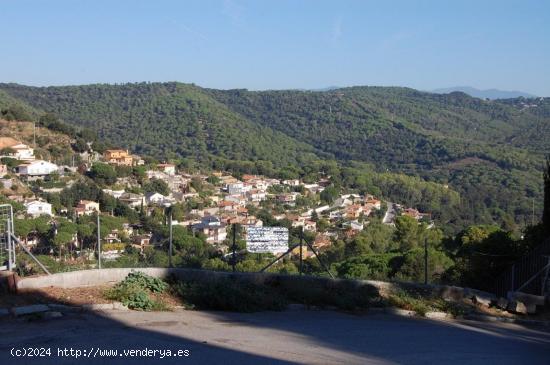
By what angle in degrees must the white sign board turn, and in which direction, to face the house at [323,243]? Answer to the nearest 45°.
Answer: approximately 180°

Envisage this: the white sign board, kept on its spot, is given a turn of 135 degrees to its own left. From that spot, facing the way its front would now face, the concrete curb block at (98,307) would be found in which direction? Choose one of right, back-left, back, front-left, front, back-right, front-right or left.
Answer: back

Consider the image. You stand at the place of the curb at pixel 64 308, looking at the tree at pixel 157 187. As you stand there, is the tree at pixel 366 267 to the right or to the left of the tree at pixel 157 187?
right

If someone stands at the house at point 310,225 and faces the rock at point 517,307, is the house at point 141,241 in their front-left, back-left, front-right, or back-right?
front-right

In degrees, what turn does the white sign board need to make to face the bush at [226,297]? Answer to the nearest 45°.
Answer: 0° — it already faces it

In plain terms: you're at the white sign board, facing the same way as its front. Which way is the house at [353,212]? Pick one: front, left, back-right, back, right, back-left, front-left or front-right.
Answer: back

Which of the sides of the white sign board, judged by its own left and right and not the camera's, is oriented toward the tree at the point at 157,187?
back

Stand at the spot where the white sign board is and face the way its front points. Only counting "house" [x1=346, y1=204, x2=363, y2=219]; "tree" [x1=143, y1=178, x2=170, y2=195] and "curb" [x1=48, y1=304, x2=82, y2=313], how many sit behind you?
2

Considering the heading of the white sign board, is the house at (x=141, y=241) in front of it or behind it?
behind

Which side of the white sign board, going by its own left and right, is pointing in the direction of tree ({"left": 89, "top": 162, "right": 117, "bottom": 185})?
back

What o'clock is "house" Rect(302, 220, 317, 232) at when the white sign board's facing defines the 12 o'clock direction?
The house is roughly at 6 o'clock from the white sign board.

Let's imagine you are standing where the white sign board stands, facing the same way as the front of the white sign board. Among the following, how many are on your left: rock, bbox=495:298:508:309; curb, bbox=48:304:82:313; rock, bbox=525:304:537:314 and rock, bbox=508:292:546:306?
3

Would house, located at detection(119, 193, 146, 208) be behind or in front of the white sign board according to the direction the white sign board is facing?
behind

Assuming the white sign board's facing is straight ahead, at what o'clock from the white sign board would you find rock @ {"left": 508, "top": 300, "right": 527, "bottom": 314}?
The rock is roughly at 9 o'clock from the white sign board.

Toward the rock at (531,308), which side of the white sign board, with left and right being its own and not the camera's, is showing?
left

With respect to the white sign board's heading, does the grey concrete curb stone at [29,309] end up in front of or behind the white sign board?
in front

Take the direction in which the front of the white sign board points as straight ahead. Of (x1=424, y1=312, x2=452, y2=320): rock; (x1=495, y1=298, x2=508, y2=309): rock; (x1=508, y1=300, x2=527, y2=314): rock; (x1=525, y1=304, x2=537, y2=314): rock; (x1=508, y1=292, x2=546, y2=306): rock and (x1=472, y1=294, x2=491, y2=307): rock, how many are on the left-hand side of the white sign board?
6

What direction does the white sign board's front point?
toward the camera
